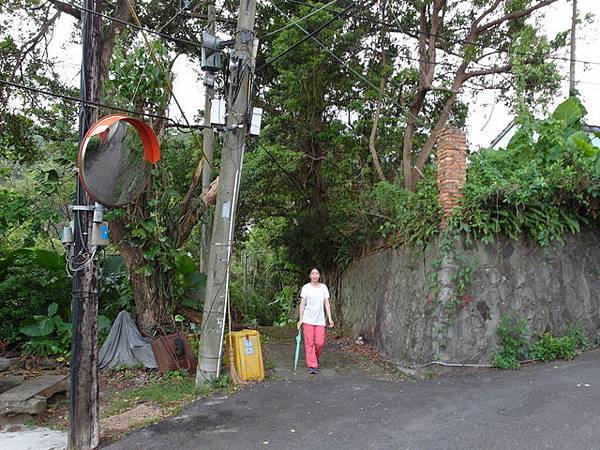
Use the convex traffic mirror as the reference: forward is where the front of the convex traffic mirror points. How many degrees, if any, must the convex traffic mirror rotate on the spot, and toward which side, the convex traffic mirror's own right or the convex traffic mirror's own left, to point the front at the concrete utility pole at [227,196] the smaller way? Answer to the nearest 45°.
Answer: approximately 90° to the convex traffic mirror's own left

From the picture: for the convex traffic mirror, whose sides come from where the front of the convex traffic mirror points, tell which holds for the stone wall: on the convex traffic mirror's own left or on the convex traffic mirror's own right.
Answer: on the convex traffic mirror's own left

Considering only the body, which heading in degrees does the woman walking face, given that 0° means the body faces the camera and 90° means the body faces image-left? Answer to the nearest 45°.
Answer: approximately 0°

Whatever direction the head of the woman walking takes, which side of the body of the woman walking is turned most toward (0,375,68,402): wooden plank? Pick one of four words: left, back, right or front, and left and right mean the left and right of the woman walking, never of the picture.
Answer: right

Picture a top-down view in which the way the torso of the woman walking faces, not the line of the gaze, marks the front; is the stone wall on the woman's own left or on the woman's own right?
on the woman's own left

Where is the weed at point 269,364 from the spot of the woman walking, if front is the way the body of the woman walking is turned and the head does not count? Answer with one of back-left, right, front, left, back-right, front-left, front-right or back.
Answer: back-right

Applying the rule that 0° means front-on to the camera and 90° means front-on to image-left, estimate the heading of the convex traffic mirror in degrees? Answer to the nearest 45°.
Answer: approximately 315°

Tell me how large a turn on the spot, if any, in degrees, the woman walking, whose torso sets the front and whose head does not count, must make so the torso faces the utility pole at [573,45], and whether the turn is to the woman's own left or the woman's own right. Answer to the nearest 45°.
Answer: approximately 135° to the woman's own left

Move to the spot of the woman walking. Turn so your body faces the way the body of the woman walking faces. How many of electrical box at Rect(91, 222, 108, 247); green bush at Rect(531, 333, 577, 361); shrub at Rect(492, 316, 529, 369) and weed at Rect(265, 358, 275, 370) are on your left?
2
